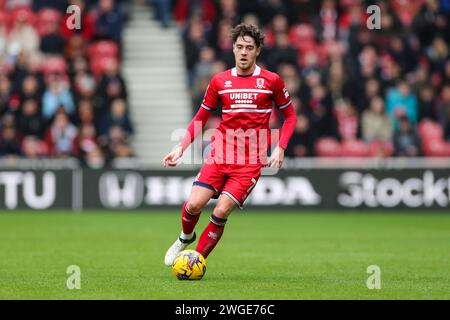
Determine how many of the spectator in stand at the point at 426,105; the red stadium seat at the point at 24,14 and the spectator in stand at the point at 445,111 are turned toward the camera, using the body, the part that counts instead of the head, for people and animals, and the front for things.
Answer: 3

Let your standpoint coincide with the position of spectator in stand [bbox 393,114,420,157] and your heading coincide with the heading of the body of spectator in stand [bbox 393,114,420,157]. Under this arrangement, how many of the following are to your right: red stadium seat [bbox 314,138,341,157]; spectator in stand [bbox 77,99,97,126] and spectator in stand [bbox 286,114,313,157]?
3

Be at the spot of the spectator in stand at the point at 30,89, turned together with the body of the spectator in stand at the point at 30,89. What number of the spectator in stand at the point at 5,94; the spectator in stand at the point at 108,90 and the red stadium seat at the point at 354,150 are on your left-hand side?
2

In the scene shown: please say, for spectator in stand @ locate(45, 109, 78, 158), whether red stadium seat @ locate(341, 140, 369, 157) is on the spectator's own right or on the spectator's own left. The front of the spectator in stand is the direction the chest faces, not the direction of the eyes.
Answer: on the spectator's own left

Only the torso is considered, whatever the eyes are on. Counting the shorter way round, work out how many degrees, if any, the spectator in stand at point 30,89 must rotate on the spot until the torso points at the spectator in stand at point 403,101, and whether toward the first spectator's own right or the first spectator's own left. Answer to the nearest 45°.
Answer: approximately 90° to the first spectator's own left

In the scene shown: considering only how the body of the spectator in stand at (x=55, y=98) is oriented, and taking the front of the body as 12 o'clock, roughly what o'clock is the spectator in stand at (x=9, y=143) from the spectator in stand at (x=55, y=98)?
the spectator in stand at (x=9, y=143) is roughly at 2 o'clock from the spectator in stand at (x=55, y=98).

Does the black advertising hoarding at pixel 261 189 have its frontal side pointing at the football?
yes

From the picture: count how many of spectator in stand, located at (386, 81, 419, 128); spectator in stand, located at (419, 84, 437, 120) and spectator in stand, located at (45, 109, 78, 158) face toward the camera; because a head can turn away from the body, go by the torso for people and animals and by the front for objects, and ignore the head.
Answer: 3

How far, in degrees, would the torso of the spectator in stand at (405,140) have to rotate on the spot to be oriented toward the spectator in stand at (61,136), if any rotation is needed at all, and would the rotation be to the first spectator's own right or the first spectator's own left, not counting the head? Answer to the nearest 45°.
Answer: approximately 90° to the first spectator's own right
